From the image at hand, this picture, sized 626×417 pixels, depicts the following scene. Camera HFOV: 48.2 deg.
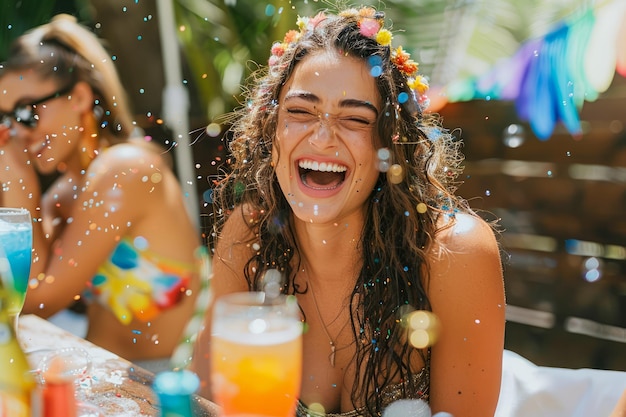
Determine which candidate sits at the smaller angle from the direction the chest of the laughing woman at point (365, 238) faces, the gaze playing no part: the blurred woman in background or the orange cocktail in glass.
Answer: the orange cocktail in glass

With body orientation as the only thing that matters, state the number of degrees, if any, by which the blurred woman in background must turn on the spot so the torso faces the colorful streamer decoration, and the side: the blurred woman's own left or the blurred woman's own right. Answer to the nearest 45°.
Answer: approximately 180°

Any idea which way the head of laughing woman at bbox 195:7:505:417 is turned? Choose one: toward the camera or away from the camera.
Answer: toward the camera

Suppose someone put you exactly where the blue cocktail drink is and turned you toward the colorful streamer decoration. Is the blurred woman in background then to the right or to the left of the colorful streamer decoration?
left

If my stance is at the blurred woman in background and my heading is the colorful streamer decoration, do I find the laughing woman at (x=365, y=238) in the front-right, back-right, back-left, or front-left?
front-right

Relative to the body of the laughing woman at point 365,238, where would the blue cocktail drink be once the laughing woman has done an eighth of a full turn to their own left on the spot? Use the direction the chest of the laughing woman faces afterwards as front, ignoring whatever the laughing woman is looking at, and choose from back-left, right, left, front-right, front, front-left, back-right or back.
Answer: right

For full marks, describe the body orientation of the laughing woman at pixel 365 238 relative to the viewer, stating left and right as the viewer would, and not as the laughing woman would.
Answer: facing the viewer

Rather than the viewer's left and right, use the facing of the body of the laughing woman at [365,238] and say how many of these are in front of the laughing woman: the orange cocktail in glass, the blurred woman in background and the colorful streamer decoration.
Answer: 1

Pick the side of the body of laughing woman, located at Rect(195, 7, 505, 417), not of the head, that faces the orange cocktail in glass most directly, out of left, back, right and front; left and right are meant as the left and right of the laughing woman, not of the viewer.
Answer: front

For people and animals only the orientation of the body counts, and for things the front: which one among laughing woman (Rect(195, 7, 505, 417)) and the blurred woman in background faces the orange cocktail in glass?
the laughing woman

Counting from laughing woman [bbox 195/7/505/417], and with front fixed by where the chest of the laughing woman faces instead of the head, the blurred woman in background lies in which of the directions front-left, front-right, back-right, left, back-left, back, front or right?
back-right
